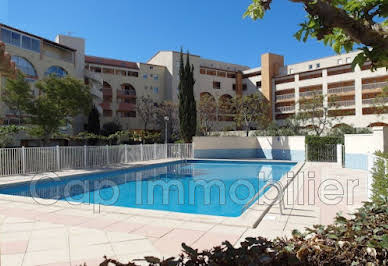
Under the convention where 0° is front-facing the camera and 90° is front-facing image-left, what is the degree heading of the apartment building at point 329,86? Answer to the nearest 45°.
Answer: approximately 45°

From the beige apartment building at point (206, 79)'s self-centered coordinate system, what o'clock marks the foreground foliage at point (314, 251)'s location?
The foreground foliage is roughly at 12 o'clock from the beige apartment building.

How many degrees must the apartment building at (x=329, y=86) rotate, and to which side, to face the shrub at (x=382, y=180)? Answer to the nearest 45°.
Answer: approximately 45° to its left

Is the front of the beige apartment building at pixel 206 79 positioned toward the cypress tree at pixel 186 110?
yes

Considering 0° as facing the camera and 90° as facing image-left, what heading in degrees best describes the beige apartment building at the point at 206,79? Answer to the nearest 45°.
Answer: approximately 0°

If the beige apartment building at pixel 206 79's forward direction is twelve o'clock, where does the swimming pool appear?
The swimming pool is roughly at 12 o'clock from the beige apartment building.

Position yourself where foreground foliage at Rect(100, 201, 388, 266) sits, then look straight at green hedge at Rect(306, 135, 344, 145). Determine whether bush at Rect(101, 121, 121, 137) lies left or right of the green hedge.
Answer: left
